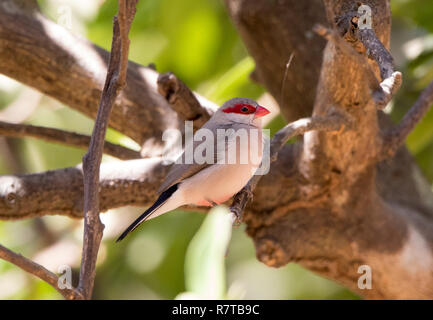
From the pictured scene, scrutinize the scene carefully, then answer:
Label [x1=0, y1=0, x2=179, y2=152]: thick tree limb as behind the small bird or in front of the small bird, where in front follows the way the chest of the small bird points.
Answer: behind

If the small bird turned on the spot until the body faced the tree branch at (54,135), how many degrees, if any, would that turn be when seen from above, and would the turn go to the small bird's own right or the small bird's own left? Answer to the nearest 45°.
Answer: approximately 135° to the small bird's own left

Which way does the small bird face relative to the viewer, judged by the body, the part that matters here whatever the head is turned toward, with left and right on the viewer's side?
facing to the right of the viewer

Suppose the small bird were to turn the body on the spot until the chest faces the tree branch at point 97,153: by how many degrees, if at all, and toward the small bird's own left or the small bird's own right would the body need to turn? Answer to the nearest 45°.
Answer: approximately 135° to the small bird's own right
